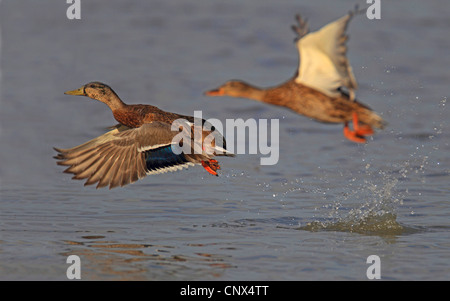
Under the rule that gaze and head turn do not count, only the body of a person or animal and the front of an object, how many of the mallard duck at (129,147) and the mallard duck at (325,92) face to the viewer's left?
2

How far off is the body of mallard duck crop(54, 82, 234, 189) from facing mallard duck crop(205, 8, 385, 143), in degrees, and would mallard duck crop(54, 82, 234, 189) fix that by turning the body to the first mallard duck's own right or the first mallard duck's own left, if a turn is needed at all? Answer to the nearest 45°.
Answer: approximately 135° to the first mallard duck's own left

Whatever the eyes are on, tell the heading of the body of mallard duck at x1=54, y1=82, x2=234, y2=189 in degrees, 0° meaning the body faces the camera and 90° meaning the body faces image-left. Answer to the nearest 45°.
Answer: approximately 90°

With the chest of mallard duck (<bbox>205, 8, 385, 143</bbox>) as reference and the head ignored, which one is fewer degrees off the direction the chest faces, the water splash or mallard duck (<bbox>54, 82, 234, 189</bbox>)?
the mallard duck

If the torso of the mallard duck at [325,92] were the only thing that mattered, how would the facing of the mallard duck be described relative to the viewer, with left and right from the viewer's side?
facing to the left of the viewer

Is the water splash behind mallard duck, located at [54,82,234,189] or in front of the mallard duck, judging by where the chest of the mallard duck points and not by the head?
behind
